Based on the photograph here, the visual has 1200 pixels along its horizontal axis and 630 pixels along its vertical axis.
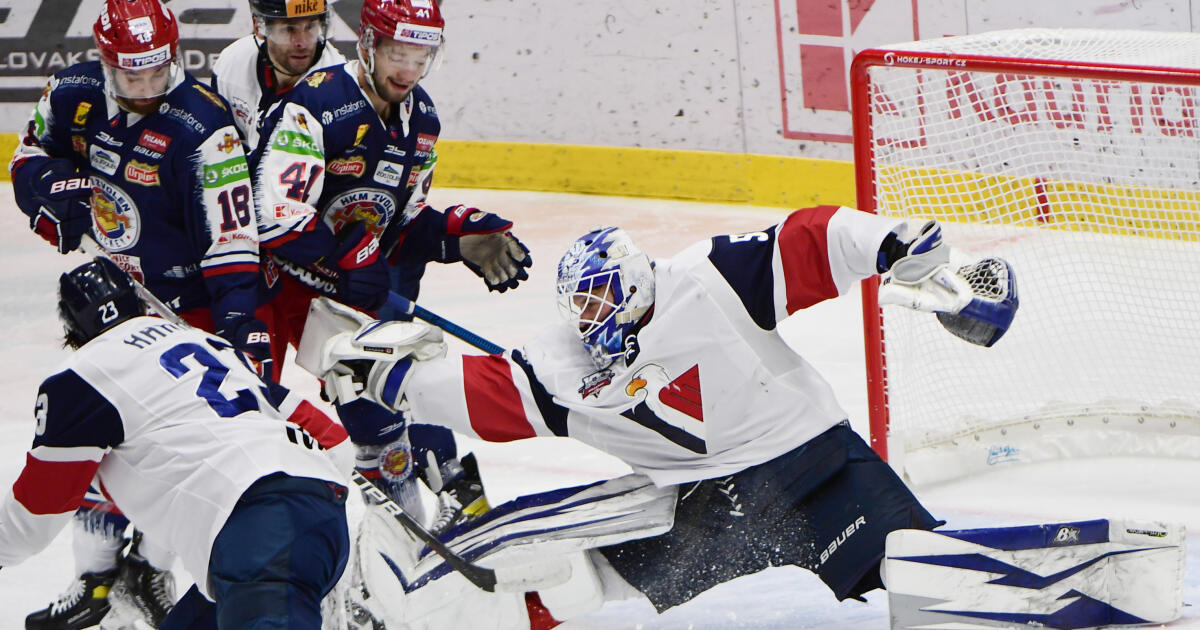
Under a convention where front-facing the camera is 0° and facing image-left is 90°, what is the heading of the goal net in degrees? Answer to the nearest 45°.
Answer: approximately 0°

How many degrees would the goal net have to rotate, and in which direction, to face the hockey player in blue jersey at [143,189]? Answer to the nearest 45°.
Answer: approximately 45° to its right

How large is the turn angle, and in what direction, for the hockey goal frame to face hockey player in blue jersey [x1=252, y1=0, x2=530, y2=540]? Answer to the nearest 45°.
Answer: approximately 45° to its right

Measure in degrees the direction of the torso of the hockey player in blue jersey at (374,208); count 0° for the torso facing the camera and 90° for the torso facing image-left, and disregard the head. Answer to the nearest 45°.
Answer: approximately 315°

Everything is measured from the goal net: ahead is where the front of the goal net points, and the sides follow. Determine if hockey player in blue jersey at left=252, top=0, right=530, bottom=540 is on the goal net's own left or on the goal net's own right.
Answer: on the goal net's own right
